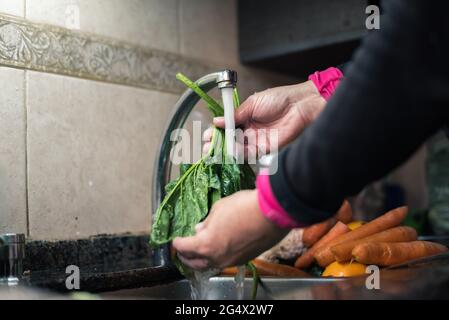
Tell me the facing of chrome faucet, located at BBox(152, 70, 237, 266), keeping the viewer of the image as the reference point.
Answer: facing to the right of the viewer
